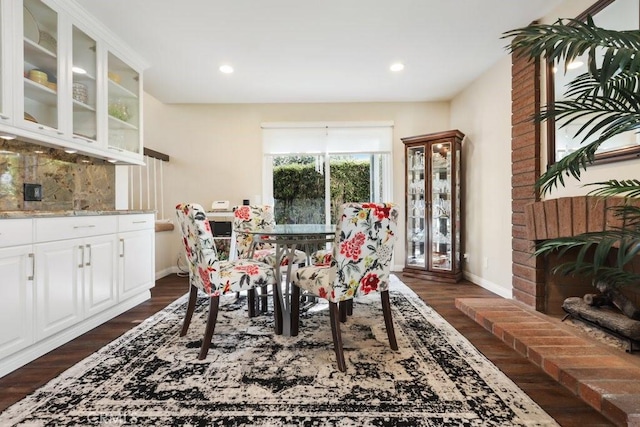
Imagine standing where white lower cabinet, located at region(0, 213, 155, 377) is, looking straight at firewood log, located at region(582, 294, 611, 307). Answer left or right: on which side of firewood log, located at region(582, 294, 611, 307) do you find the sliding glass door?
left

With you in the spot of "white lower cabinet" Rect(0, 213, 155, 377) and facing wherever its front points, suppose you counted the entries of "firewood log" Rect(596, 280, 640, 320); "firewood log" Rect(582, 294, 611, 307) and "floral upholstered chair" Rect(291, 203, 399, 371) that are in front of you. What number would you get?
3

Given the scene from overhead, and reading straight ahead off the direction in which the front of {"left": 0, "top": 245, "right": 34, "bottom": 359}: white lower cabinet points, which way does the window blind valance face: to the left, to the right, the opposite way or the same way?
to the right

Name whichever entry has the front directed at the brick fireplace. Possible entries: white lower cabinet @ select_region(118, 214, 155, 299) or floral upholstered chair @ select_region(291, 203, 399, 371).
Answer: the white lower cabinet

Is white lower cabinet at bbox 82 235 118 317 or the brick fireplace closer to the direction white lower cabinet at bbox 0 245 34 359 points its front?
the brick fireplace

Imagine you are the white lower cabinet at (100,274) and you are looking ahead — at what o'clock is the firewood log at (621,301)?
The firewood log is roughly at 12 o'clock from the white lower cabinet.

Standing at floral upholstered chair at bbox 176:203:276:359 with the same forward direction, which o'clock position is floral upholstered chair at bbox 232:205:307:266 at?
floral upholstered chair at bbox 232:205:307:266 is roughly at 11 o'clock from floral upholstered chair at bbox 176:203:276:359.

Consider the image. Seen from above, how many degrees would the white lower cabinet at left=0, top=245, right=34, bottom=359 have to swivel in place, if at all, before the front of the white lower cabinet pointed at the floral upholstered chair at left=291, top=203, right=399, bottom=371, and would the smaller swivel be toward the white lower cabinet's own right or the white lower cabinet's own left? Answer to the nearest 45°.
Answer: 0° — it already faces it

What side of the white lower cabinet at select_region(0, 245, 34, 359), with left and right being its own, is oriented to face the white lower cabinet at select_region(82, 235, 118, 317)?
left

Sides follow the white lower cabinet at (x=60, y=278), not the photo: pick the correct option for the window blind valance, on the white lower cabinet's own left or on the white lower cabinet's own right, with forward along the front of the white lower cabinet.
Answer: on the white lower cabinet's own left

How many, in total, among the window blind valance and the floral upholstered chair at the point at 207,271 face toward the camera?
1

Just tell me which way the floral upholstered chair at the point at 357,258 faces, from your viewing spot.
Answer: facing away from the viewer and to the left of the viewer

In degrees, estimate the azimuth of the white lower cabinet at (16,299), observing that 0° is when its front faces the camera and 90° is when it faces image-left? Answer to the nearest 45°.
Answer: approximately 315°

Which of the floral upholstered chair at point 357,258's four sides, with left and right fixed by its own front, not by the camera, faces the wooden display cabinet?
right

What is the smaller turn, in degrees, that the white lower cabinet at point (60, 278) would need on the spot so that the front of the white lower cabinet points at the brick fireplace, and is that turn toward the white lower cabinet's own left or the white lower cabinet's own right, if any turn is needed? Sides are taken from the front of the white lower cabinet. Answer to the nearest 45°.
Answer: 0° — it already faces it
